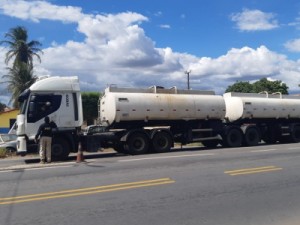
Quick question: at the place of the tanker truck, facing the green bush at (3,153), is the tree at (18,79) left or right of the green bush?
right

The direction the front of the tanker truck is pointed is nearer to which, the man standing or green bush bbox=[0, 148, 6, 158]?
the green bush

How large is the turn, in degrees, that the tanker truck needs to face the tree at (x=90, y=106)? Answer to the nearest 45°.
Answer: approximately 90° to its right

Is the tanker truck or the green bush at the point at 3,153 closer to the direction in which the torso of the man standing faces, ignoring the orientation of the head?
the green bush

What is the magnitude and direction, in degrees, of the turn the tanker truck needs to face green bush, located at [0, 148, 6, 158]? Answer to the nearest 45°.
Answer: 0° — it already faces it

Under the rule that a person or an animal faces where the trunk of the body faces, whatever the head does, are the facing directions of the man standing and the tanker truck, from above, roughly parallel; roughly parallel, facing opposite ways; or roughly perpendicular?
roughly perpendicular

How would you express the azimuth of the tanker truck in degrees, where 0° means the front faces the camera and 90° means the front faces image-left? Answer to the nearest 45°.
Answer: approximately 90°

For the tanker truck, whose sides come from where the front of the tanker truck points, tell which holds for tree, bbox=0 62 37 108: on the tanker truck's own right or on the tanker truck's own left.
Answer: on the tanker truck's own right
